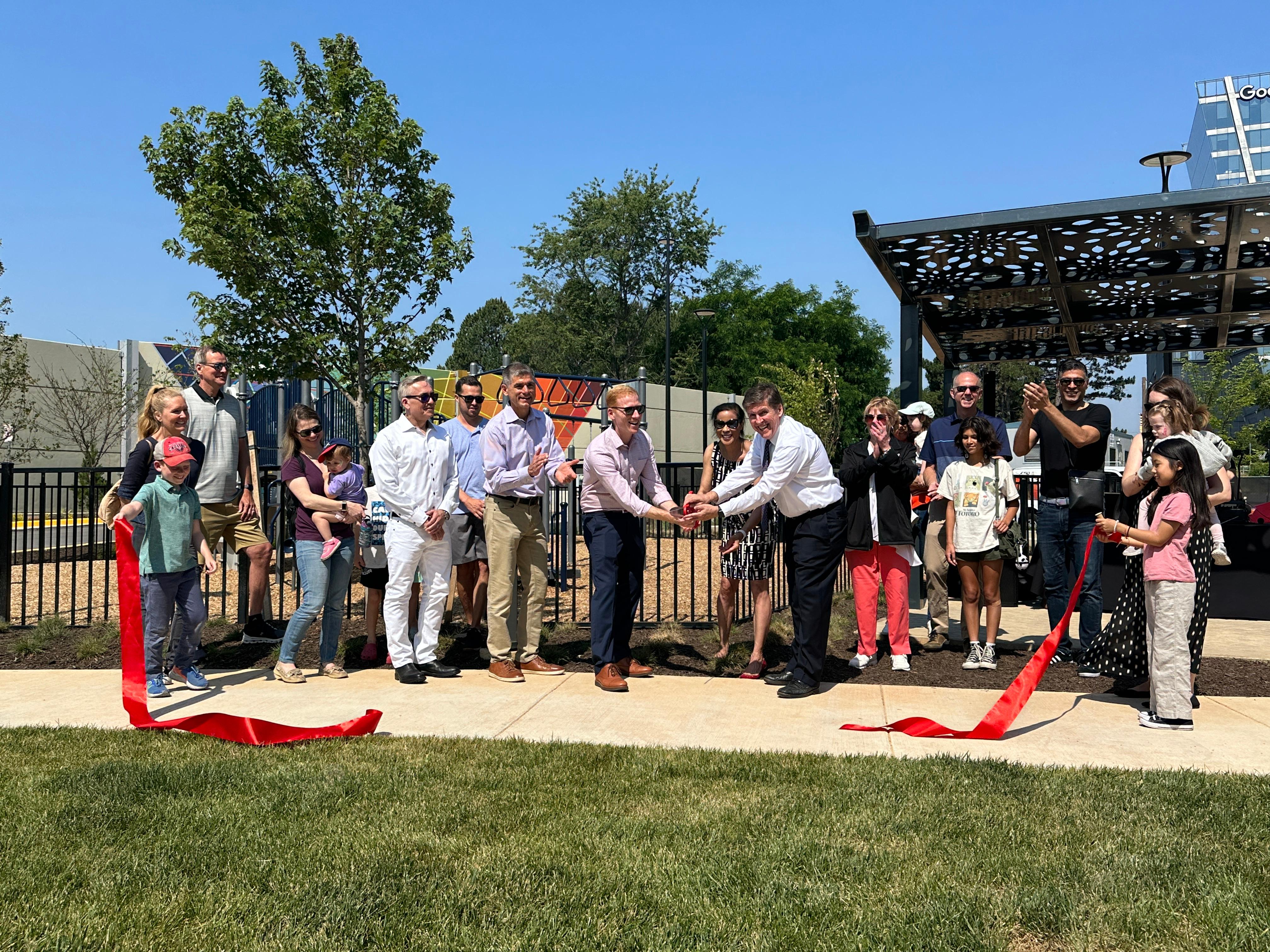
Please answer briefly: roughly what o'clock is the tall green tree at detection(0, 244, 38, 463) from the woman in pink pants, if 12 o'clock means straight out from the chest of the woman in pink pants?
The tall green tree is roughly at 4 o'clock from the woman in pink pants.

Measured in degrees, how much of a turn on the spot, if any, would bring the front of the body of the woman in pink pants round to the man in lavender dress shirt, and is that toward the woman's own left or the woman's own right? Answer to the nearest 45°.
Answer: approximately 90° to the woman's own right

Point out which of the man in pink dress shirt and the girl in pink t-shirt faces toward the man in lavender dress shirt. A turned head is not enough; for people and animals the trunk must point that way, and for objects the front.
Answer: the girl in pink t-shirt

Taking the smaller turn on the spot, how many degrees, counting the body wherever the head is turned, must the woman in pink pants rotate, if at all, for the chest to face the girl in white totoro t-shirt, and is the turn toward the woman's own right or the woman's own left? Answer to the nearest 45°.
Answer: approximately 135° to the woman's own left

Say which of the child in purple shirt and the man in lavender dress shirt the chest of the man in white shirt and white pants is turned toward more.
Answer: the man in lavender dress shirt

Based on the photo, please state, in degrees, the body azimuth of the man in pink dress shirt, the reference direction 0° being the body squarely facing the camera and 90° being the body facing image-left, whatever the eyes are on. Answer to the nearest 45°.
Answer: approximately 315°

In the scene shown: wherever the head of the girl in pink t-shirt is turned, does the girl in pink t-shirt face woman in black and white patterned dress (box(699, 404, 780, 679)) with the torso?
yes
